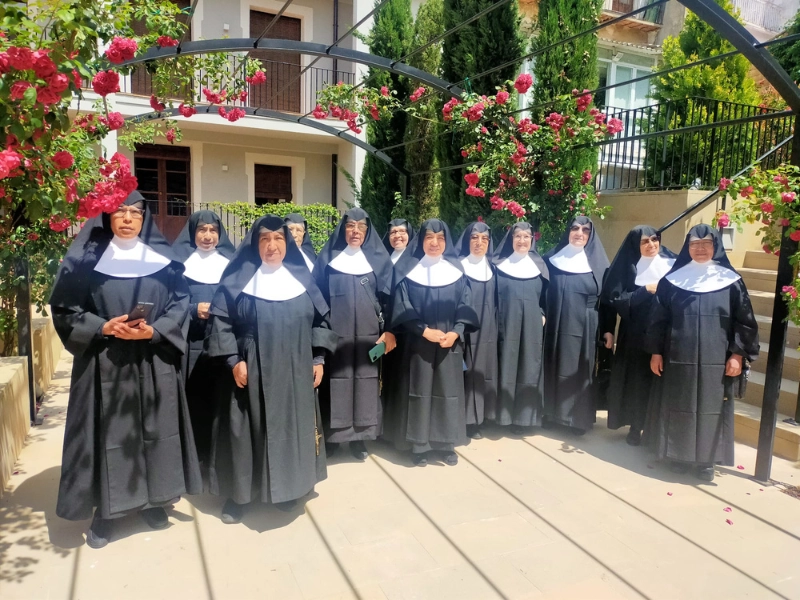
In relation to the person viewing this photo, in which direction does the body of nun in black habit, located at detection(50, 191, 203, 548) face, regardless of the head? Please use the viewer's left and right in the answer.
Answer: facing the viewer

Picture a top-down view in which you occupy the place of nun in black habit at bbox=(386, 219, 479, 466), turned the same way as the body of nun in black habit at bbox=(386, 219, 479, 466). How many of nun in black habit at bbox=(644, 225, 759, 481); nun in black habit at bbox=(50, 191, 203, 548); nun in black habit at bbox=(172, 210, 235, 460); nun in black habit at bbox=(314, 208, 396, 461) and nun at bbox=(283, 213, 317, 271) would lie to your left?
1

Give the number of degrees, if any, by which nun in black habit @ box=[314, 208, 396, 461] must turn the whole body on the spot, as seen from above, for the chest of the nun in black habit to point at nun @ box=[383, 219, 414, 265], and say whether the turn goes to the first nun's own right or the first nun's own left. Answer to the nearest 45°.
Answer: approximately 180°

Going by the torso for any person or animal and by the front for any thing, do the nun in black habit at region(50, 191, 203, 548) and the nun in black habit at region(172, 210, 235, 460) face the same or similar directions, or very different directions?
same or similar directions

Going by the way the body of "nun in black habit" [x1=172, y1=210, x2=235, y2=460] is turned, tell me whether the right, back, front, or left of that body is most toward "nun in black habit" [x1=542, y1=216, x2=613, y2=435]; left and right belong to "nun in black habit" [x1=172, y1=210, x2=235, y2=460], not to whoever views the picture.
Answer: left

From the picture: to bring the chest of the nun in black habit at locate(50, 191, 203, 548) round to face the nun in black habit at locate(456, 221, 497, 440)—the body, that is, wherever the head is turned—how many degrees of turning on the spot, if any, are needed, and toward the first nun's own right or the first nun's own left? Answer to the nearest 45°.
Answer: approximately 90° to the first nun's own left

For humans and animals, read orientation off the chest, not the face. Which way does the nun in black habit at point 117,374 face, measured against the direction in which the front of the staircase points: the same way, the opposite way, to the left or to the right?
to the left

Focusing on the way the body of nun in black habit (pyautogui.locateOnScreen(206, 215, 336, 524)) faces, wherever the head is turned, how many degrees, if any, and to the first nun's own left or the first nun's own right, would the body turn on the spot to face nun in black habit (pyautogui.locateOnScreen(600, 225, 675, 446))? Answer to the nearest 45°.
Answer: approximately 90° to the first nun's own left

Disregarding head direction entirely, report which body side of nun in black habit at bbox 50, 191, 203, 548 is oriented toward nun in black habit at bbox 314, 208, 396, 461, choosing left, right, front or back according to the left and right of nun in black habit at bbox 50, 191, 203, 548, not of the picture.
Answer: left

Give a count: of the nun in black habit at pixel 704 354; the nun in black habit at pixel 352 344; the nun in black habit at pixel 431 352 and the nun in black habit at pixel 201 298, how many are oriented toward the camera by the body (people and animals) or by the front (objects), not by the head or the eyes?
4

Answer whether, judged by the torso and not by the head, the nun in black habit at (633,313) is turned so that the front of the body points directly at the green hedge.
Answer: no

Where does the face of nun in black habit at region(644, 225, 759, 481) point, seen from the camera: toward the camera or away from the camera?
toward the camera

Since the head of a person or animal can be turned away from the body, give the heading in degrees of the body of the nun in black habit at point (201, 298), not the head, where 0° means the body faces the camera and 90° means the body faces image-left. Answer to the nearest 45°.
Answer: approximately 0°

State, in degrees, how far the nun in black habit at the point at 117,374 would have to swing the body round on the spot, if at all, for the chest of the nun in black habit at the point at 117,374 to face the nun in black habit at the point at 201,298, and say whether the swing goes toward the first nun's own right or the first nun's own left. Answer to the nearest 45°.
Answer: approximately 135° to the first nun's own left

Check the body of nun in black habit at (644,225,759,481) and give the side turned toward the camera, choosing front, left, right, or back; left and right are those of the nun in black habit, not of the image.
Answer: front

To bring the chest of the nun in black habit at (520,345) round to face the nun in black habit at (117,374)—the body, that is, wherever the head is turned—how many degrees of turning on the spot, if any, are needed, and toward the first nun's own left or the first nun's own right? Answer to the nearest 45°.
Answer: approximately 45° to the first nun's own right

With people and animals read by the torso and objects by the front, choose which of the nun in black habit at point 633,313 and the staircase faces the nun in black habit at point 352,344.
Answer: the staircase

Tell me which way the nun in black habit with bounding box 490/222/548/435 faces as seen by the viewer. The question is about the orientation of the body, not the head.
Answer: toward the camera

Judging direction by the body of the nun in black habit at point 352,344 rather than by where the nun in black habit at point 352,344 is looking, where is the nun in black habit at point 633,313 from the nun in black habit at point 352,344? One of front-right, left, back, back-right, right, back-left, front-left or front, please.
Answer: left

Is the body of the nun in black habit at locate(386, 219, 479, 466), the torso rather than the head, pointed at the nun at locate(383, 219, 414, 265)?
no

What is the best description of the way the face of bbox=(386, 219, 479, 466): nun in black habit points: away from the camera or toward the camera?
toward the camera

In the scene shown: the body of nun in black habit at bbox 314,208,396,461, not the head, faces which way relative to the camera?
toward the camera

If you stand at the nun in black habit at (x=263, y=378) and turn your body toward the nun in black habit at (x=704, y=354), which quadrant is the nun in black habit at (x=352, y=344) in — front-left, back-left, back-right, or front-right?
front-left

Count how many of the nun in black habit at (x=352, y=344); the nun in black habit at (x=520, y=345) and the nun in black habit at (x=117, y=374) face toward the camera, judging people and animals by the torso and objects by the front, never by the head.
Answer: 3
